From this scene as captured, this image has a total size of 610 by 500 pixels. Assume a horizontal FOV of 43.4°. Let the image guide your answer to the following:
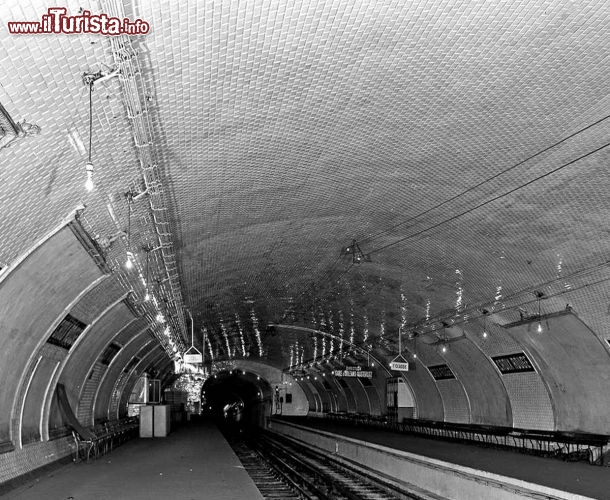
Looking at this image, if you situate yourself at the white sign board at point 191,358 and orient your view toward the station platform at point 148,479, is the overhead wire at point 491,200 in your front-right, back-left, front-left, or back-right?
front-left

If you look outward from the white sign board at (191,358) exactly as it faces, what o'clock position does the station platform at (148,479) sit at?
The station platform is roughly at 12 o'clock from the white sign board.

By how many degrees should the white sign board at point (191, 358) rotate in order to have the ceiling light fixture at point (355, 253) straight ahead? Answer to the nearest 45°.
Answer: approximately 45° to its left

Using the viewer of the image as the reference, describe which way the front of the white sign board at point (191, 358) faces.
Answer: facing the viewer

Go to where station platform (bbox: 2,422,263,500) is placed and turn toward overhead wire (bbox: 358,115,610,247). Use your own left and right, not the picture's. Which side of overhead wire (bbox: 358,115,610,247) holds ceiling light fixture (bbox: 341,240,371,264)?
left

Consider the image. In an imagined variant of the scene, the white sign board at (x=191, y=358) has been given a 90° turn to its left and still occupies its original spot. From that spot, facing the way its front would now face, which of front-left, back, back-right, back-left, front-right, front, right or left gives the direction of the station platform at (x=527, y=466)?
front-right

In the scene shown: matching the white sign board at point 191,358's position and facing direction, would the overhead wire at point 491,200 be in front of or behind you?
in front
